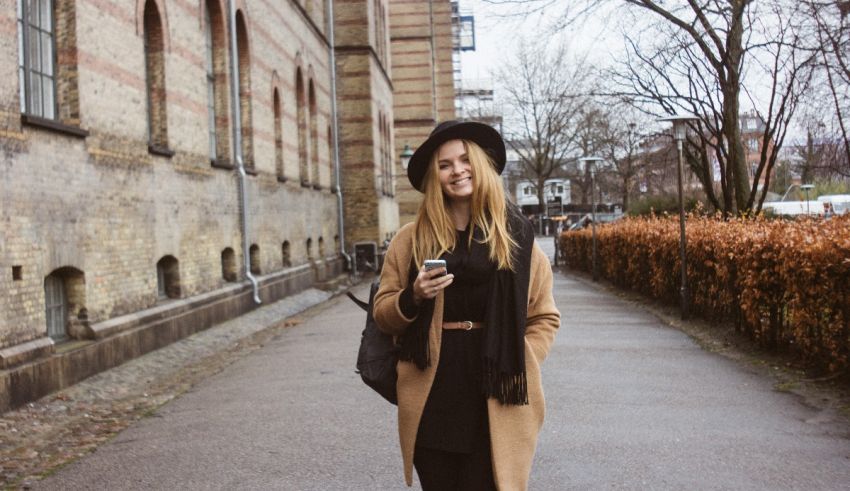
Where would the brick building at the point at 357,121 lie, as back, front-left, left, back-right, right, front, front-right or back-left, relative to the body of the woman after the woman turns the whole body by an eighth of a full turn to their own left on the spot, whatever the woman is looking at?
back-left

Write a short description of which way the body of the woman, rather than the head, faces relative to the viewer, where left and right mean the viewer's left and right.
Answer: facing the viewer

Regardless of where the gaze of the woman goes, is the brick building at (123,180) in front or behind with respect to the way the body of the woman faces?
behind

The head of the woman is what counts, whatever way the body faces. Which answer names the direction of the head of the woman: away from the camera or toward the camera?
toward the camera

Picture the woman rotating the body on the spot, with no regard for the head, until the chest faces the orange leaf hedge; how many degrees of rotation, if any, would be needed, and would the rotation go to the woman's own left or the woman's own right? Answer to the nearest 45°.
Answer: approximately 135° to the woman's own left
